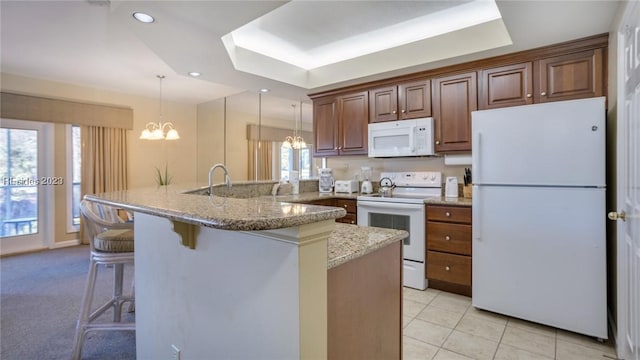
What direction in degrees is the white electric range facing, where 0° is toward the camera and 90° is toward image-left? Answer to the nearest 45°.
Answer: approximately 45°

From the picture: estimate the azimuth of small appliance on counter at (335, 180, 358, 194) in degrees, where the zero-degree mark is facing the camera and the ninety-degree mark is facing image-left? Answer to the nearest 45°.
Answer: approximately 45°

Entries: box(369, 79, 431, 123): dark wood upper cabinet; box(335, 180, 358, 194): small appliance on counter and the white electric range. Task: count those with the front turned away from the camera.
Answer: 0

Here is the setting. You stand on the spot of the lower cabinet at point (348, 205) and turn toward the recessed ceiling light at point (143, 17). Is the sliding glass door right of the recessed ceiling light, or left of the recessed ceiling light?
right

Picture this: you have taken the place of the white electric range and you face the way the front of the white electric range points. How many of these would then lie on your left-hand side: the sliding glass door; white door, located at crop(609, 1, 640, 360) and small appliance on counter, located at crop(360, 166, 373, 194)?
1

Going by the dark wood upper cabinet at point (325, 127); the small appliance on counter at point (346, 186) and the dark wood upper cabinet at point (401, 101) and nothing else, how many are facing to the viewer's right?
0

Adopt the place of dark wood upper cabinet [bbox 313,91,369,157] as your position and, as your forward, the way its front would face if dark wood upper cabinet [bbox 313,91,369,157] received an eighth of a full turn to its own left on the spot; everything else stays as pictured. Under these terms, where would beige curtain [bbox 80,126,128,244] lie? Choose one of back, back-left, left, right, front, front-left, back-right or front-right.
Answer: right

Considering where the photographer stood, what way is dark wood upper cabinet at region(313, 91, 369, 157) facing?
facing the viewer and to the left of the viewer
